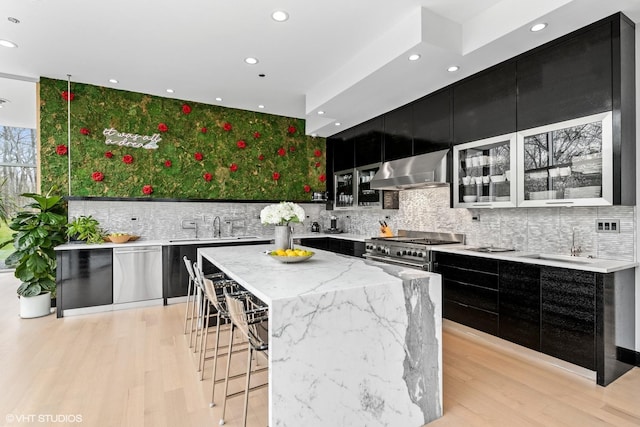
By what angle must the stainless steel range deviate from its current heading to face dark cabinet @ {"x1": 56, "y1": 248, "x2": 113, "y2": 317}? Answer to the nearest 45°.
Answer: approximately 45° to its right

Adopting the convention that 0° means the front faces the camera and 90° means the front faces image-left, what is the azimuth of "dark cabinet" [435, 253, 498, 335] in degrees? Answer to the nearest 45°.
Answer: approximately 45°

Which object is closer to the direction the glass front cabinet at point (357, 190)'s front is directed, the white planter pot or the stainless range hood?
the white planter pot

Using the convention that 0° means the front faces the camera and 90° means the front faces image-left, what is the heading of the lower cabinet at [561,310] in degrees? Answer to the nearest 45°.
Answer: approximately 45°

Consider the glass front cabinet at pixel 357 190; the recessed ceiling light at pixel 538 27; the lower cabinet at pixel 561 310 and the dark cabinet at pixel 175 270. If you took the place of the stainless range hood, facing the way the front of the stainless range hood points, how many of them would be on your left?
2

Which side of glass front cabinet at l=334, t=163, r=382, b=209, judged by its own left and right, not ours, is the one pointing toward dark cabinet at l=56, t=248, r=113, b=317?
front

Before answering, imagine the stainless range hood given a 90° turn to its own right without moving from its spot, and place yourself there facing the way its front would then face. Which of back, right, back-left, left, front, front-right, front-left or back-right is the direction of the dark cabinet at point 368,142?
front

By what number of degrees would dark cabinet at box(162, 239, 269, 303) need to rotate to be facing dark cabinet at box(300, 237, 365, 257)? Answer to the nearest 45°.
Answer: approximately 90° to its left

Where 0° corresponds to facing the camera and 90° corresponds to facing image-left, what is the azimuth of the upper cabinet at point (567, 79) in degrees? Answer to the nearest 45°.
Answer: approximately 45°

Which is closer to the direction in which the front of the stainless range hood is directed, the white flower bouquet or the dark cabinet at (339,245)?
the white flower bouquet

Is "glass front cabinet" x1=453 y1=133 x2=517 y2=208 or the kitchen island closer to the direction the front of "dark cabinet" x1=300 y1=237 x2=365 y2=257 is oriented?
the kitchen island

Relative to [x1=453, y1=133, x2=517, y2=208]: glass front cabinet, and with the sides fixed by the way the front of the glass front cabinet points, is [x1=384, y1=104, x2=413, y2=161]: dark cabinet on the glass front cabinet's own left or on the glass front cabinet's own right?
on the glass front cabinet's own right

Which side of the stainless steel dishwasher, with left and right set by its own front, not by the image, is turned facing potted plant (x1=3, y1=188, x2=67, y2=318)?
right

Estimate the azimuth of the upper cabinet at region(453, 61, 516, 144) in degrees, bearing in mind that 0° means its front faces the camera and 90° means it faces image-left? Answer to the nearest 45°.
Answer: approximately 45°
